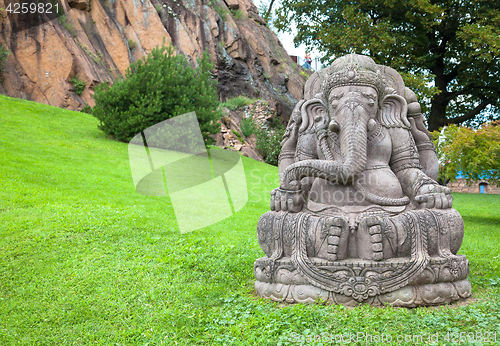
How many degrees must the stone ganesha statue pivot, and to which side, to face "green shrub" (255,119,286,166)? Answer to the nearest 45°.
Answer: approximately 180°

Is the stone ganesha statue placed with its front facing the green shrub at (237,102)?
no

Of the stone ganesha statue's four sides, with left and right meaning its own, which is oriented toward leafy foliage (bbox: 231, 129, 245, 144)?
back

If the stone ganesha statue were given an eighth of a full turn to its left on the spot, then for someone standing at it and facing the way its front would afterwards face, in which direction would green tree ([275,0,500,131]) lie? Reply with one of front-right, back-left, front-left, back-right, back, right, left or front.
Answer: back-left

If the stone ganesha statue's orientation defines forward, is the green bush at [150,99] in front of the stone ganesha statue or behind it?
behind

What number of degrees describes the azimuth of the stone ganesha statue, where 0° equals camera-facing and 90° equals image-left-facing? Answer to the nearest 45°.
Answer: approximately 0°

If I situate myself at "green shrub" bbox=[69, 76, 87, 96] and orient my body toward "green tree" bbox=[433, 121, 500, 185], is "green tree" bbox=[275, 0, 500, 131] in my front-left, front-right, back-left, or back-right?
front-left

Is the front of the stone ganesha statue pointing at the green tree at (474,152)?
no

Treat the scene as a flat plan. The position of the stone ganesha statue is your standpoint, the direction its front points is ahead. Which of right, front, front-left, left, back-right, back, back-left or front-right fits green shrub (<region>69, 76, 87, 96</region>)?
back-right

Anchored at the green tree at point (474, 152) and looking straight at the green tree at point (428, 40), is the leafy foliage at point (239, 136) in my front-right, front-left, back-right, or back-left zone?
front-left
